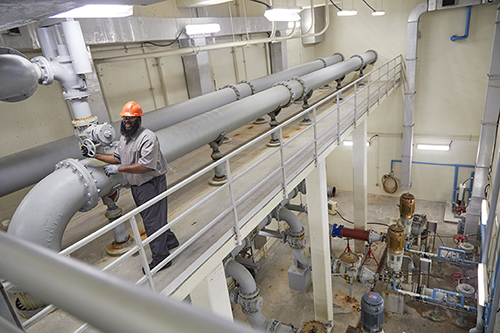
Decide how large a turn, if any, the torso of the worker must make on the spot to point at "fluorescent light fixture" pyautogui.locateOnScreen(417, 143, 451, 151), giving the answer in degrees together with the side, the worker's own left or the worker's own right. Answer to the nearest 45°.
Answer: approximately 180°

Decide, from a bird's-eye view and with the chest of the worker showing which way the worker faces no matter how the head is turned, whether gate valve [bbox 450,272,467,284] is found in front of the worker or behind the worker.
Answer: behind

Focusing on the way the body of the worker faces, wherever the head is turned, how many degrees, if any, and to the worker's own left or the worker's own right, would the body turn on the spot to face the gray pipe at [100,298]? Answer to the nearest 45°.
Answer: approximately 45° to the worker's own left

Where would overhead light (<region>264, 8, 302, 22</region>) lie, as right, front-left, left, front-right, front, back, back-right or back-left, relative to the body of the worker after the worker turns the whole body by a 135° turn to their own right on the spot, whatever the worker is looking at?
front-right

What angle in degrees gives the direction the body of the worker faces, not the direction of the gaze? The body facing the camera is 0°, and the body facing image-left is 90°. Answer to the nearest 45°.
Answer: approximately 45°

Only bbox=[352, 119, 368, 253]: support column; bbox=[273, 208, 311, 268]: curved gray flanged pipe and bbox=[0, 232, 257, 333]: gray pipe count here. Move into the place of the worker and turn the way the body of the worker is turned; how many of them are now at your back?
2
